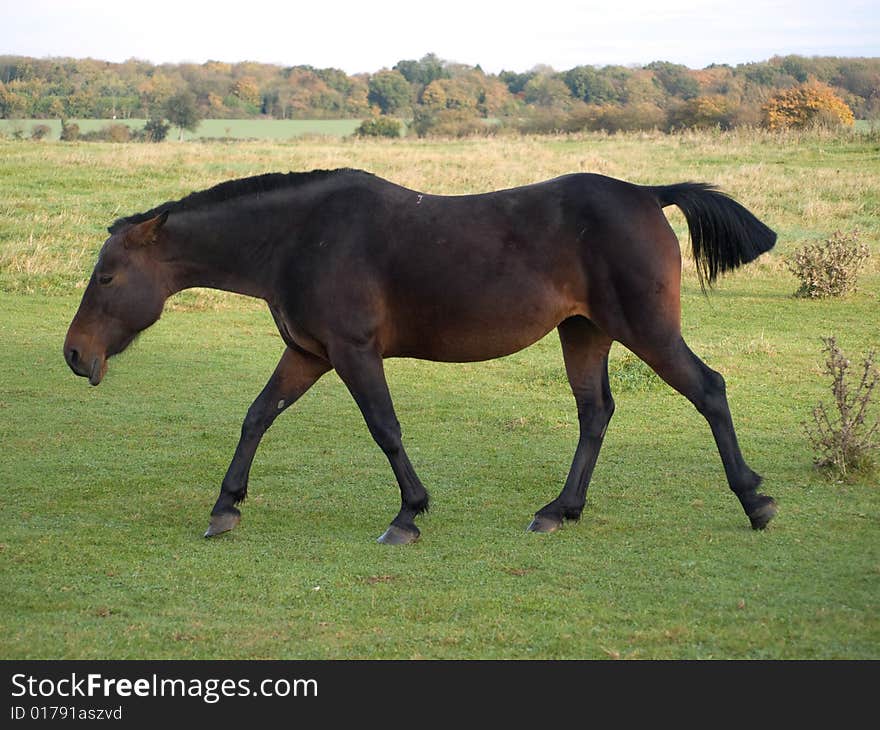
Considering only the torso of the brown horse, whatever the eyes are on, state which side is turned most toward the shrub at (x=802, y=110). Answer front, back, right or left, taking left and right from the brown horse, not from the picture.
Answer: right

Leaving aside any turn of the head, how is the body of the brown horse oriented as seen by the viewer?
to the viewer's left

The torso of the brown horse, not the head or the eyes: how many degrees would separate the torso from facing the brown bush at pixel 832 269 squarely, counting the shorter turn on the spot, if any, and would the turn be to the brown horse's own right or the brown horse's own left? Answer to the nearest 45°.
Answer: approximately 135° to the brown horse's own right
